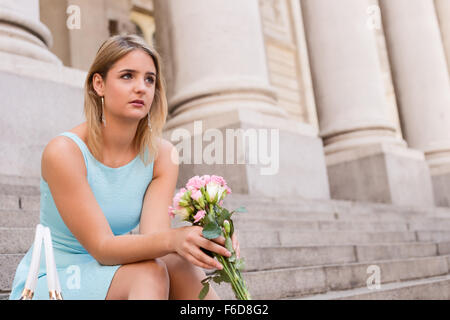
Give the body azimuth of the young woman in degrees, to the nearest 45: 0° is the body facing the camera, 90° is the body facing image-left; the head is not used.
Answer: approximately 315°

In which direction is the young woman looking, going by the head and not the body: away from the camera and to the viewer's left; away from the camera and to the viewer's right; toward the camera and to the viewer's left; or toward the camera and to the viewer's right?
toward the camera and to the viewer's right

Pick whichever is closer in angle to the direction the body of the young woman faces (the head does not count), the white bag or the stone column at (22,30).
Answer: the white bag

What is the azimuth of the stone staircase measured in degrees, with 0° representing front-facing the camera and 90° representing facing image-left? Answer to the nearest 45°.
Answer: approximately 315°

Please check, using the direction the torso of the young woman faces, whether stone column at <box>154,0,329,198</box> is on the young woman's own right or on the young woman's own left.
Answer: on the young woman's own left

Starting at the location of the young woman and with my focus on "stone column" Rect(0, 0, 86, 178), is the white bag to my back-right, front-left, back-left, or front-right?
back-left

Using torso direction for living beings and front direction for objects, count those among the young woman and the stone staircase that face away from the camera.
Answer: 0

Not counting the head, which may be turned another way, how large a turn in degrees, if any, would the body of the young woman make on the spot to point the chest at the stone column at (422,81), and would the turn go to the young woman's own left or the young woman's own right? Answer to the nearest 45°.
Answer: approximately 90° to the young woman's own left

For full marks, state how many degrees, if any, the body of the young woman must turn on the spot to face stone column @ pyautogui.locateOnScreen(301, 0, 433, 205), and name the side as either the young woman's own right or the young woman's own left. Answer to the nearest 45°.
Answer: approximately 90° to the young woman's own left
